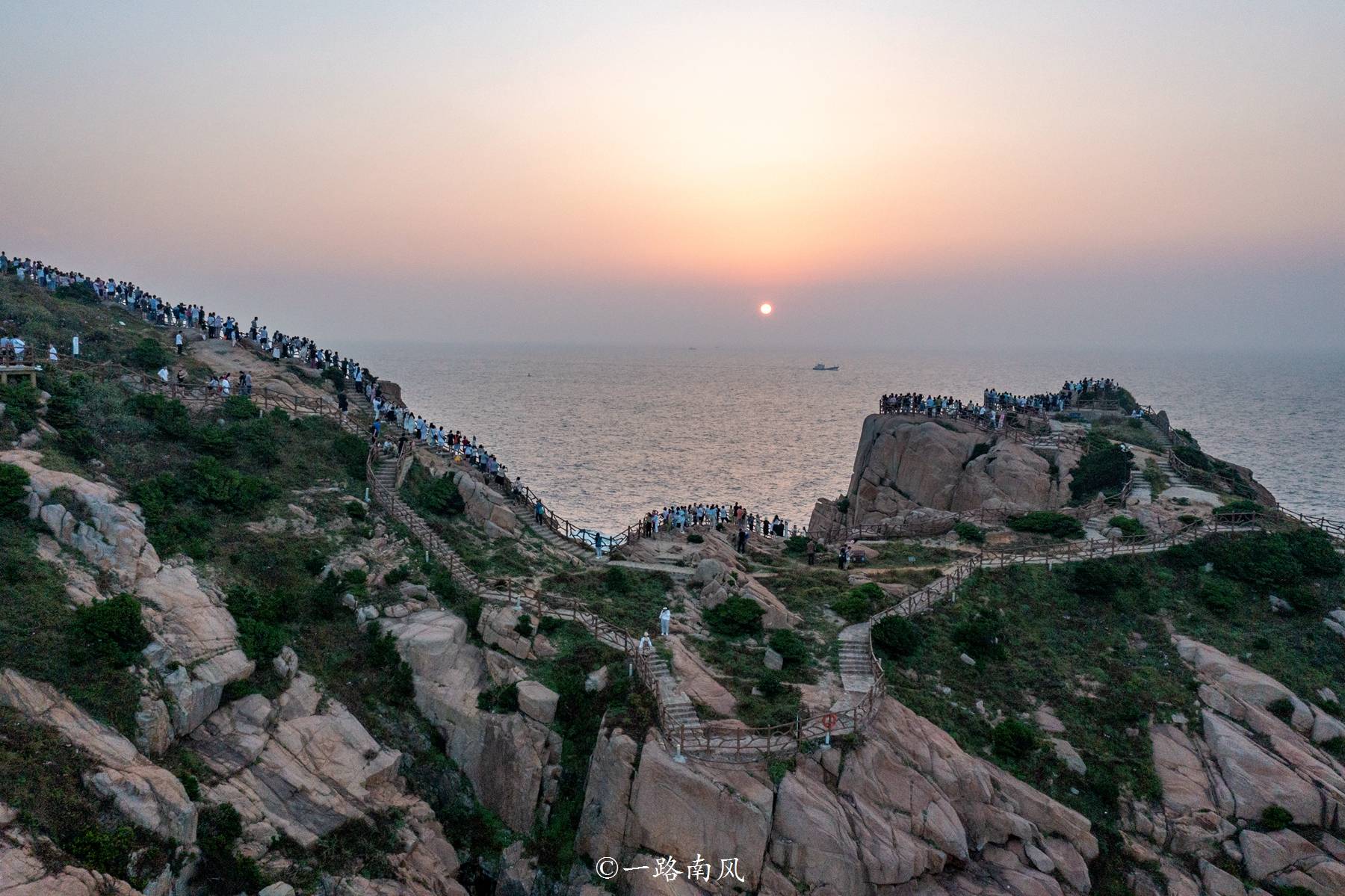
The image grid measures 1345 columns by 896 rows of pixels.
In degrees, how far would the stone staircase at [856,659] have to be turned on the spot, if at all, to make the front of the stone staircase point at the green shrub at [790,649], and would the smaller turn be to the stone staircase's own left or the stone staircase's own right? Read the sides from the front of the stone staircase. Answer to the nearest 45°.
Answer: approximately 90° to the stone staircase's own right

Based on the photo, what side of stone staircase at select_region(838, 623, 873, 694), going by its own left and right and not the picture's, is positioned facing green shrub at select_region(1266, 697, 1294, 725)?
left

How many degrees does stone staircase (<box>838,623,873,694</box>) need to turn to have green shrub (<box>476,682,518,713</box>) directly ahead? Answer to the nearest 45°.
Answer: approximately 45° to its right

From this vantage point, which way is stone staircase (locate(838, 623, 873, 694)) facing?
toward the camera

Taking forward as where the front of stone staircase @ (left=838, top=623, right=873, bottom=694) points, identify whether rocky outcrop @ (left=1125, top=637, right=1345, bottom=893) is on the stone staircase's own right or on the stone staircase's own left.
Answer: on the stone staircase's own left

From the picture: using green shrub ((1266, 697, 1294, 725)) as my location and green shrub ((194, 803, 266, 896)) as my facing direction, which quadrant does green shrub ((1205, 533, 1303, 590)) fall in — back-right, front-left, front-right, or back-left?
back-right

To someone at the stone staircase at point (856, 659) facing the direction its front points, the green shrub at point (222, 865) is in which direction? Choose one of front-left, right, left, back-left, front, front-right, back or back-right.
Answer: front-right

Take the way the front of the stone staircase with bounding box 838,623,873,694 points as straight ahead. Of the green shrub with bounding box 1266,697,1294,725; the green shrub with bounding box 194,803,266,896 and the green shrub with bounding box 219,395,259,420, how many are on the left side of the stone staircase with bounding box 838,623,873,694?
1

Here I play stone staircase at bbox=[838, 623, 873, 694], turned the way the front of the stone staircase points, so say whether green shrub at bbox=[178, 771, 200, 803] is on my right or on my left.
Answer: on my right

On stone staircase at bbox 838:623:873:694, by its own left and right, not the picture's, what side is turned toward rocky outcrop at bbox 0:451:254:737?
right

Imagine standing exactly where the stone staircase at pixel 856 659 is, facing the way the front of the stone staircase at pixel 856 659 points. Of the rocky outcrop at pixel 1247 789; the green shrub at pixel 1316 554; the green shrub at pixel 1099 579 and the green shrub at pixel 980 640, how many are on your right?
0

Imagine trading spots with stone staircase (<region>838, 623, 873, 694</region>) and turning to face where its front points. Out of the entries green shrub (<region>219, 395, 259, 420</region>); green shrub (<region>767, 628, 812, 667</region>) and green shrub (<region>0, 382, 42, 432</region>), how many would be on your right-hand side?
3

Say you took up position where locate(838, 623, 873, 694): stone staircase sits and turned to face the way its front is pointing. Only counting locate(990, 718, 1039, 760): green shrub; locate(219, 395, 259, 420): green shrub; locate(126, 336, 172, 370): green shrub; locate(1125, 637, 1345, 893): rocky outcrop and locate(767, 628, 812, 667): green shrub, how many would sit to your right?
3

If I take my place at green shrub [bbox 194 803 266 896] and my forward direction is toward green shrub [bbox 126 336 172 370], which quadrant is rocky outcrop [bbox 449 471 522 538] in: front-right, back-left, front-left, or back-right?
front-right

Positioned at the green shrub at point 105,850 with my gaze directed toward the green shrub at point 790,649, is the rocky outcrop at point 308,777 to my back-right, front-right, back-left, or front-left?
front-left

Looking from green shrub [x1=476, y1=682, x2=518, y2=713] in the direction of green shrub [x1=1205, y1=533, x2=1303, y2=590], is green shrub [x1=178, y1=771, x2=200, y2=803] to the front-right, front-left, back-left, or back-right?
back-right

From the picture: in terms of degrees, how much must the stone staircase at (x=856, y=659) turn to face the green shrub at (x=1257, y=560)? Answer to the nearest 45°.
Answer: approximately 135° to its left
